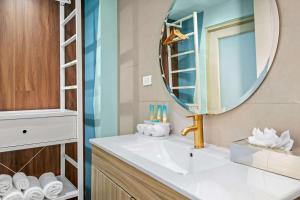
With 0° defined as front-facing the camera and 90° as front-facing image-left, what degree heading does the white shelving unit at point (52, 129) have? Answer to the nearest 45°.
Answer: approximately 315°

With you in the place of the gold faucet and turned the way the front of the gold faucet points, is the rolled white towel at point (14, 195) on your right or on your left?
on your right

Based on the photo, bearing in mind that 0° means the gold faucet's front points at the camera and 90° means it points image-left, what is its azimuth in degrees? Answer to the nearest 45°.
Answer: approximately 45°

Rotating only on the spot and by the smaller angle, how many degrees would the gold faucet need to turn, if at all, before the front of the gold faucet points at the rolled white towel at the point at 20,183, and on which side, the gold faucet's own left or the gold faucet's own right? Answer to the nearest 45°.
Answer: approximately 45° to the gold faucet's own right

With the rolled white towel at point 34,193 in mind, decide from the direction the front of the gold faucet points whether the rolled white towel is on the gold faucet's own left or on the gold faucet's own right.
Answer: on the gold faucet's own right
